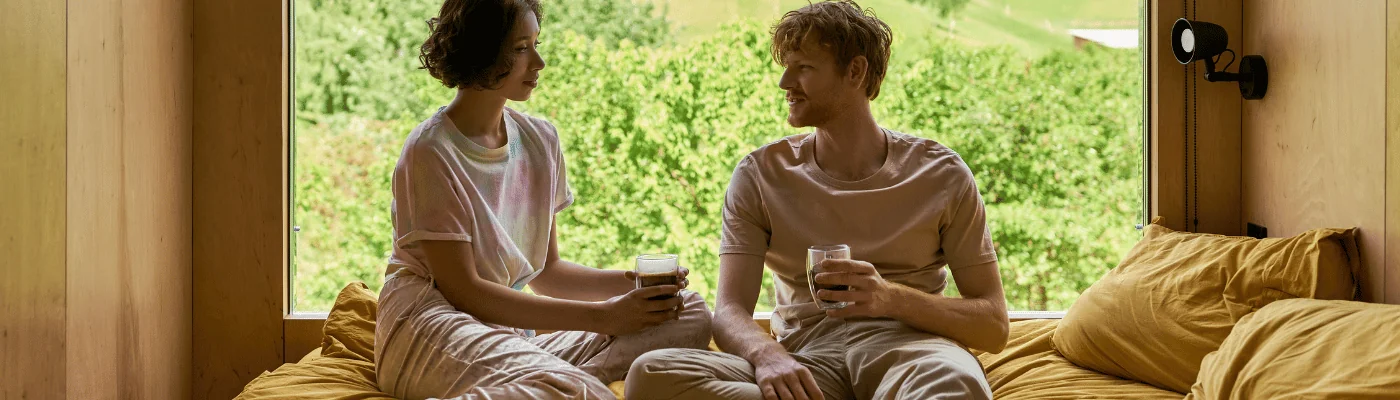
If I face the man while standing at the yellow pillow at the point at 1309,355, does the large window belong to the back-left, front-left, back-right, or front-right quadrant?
front-right

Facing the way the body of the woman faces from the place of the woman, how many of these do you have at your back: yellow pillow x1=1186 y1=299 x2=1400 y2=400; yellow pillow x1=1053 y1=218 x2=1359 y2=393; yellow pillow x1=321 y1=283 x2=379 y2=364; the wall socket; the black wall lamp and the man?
1

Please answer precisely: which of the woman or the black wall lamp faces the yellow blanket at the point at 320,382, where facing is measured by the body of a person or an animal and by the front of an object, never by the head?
the black wall lamp

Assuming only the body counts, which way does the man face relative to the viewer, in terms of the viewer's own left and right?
facing the viewer

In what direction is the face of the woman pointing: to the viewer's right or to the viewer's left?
to the viewer's right

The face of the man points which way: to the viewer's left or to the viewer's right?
to the viewer's left

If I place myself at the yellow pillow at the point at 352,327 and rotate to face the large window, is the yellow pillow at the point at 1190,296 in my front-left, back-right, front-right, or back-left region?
front-right

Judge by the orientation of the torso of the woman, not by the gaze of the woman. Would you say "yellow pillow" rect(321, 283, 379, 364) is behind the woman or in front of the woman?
behind

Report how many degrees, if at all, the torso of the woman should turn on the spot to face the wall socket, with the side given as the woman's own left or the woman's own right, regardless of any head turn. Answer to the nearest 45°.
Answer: approximately 45° to the woman's own left

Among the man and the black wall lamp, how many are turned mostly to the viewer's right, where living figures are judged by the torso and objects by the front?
0

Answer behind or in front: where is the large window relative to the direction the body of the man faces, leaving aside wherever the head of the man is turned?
behind

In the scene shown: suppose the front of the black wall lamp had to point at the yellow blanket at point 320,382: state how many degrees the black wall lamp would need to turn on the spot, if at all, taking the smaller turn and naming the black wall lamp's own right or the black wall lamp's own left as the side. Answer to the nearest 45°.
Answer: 0° — it already faces it

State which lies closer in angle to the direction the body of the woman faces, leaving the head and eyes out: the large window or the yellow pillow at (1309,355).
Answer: the yellow pillow

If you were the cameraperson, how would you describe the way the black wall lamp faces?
facing the viewer and to the left of the viewer

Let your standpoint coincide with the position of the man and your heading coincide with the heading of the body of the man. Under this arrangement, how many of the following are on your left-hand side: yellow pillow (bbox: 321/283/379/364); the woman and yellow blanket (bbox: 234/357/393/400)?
0

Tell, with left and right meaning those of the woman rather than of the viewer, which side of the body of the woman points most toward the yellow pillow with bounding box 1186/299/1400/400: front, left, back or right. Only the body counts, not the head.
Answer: front
